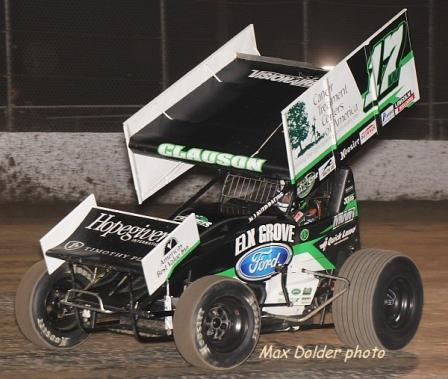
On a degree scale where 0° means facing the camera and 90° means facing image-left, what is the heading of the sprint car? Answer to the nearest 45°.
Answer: approximately 45°
